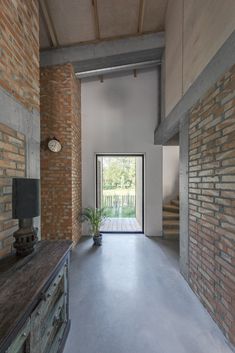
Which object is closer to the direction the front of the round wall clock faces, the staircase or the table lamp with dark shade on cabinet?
the table lamp with dark shade on cabinet

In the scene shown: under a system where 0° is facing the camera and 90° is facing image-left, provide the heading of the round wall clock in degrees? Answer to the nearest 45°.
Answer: approximately 0°

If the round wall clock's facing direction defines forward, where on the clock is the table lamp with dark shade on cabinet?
The table lamp with dark shade on cabinet is roughly at 12 o'clock from the round wall clock.

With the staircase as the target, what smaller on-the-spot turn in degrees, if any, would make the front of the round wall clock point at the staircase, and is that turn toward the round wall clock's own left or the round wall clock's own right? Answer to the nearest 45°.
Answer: approximately 90° to the round wall clock's own left

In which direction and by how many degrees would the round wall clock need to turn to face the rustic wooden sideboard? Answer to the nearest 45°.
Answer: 0° — it already faces it
